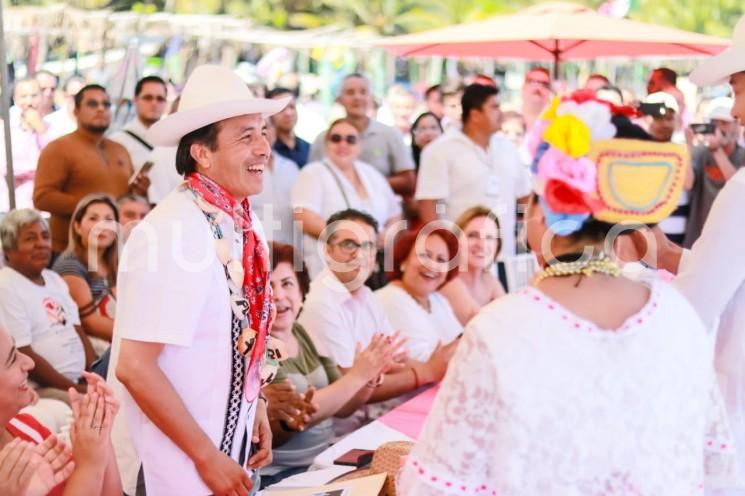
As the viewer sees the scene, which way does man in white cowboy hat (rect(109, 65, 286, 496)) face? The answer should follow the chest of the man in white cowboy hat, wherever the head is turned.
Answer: to the viewer's right

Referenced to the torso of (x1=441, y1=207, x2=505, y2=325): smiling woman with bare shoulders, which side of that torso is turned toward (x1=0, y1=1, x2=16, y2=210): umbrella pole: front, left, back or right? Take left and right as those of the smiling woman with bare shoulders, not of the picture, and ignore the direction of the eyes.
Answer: right

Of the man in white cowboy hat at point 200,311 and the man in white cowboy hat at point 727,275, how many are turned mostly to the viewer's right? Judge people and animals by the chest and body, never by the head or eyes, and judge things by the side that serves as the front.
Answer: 1

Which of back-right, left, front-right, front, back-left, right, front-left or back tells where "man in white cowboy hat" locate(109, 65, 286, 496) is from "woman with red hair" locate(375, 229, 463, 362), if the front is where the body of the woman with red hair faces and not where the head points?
front-right

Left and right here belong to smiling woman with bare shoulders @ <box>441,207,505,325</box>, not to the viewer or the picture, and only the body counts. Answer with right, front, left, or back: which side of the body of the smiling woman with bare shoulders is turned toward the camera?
front

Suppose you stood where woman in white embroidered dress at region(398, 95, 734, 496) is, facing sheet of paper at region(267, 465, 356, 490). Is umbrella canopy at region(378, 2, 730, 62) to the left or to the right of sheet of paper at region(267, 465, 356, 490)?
right

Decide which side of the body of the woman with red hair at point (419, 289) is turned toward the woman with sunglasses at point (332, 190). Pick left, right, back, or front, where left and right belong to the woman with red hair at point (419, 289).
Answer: back

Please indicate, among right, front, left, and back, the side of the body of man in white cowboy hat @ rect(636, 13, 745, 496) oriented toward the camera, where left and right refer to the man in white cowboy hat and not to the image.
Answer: left

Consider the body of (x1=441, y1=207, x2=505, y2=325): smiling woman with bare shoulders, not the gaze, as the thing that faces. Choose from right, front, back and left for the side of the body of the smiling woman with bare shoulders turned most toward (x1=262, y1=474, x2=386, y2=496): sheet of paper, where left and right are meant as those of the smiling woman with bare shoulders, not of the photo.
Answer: front

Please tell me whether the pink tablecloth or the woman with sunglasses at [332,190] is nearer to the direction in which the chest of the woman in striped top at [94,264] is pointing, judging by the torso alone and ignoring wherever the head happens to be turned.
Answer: the pink tablecloth

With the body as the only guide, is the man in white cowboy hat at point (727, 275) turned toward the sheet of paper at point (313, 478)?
yes

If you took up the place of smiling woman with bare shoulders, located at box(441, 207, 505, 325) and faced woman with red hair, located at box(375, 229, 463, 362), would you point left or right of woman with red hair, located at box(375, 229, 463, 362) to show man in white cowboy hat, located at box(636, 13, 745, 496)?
left

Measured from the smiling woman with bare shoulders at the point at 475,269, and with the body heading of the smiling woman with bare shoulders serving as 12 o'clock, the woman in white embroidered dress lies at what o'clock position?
The woman in white embroidered dress is roughly at 12 o'clock from the smiling woman with bare shoulders.

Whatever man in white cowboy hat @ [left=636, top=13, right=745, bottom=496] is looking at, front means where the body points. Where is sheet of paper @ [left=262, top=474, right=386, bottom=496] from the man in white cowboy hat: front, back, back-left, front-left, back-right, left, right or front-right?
front

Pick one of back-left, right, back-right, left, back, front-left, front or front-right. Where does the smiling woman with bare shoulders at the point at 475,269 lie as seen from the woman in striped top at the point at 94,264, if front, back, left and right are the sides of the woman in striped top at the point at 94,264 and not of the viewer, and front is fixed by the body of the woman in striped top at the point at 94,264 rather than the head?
front-left

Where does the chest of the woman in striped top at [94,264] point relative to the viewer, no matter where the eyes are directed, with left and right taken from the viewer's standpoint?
facing the viewer and to the right of the viewer
